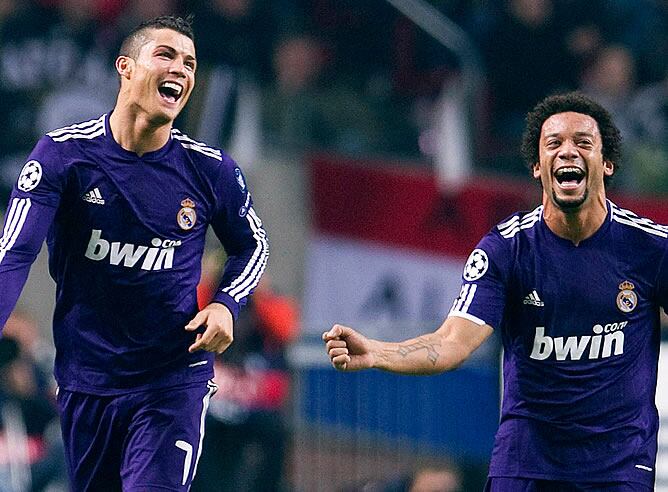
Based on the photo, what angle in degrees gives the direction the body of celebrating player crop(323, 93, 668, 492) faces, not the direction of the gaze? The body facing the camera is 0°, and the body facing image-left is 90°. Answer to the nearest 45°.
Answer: approximately 0°

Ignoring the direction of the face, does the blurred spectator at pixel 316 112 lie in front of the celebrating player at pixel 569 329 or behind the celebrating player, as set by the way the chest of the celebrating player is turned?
behind

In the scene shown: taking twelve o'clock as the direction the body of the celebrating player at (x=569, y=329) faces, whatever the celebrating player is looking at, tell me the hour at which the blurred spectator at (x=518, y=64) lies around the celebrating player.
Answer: The blurred spectator is roughly at 6 o'clock from the celebrating player.

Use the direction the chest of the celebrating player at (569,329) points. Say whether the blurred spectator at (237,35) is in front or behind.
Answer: behind

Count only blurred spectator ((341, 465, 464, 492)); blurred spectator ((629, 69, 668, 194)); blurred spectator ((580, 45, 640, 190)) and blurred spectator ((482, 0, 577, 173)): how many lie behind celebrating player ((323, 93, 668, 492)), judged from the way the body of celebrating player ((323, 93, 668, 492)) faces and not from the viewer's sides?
4

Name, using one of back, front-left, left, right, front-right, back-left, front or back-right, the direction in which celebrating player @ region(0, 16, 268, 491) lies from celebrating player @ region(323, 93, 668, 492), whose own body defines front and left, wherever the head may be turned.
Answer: right
